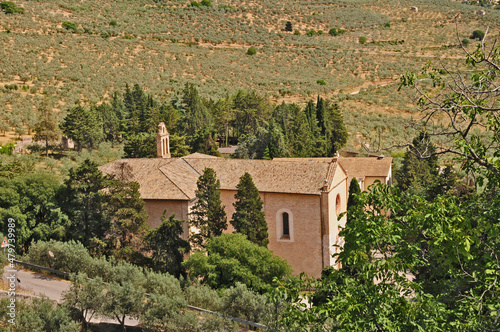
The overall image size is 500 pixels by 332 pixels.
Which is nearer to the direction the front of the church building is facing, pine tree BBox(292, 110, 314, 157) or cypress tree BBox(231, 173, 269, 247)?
the pine tree

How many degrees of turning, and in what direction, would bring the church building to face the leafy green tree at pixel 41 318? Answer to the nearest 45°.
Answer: approximately 135° to its right

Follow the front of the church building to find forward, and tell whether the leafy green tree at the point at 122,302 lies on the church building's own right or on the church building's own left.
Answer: on the church building's own right

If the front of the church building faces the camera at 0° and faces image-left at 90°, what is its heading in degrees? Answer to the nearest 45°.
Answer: approximately 270°

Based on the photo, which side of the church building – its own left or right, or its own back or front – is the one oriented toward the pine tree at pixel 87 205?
back
